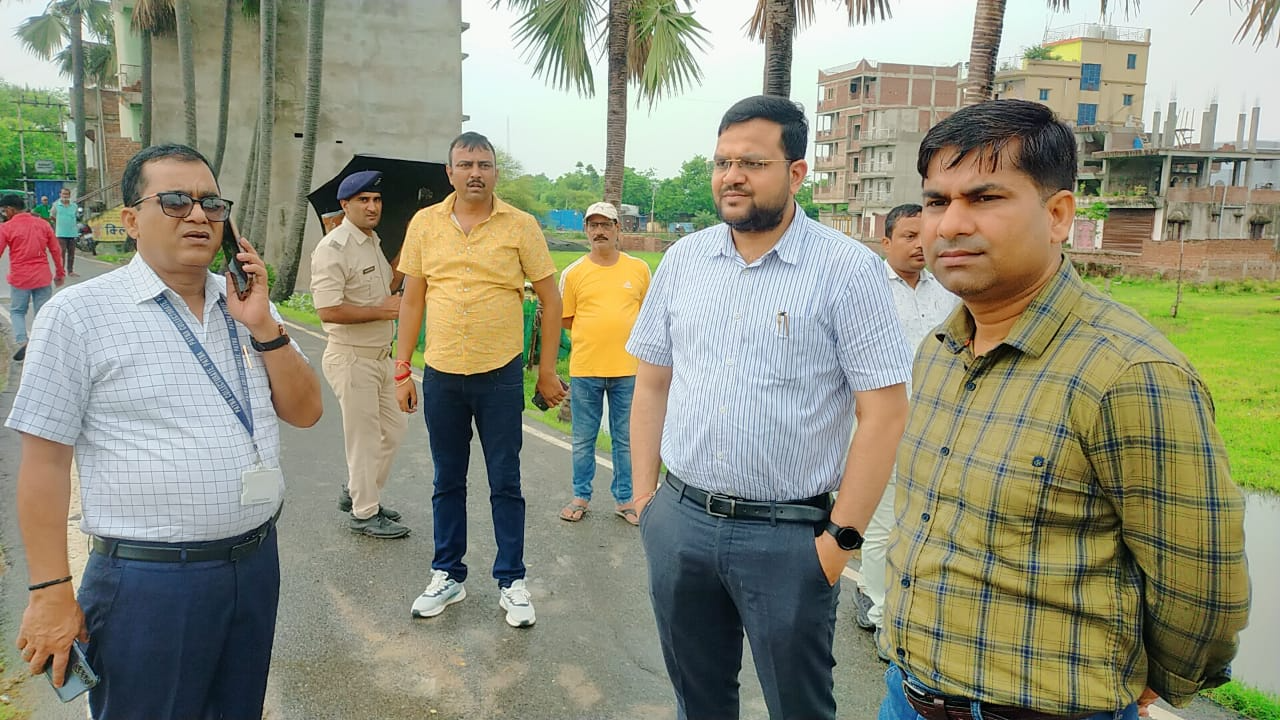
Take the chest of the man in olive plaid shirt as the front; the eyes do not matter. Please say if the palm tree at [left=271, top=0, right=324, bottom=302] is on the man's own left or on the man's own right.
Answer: on the man's own right

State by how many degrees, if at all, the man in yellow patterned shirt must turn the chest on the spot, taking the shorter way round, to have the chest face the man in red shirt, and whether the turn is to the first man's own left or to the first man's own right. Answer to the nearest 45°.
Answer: approximately 135° to the first man's own right

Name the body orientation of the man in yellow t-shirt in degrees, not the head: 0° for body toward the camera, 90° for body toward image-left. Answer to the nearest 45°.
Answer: approximately 0°

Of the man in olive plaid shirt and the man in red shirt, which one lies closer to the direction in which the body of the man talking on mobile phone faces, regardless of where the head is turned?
the man in olive plaid shirt

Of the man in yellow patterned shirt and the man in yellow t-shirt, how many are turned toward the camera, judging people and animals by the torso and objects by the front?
2

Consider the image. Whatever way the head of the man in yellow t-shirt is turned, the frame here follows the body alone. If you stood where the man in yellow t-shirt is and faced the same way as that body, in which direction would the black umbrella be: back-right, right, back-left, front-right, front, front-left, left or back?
back-right

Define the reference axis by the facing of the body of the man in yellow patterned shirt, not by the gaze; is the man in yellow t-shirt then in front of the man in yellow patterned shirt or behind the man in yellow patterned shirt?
behind

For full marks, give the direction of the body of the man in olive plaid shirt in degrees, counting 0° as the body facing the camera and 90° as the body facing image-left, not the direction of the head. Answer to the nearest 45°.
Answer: approximately 45°

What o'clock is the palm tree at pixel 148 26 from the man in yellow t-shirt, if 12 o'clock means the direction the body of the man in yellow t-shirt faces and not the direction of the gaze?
The palm tree is roughly at 5 o'clock from the man in yellow t-shirt.

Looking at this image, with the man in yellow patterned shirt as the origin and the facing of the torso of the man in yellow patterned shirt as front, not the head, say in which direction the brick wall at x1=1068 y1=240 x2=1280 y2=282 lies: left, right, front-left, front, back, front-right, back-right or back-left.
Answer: back-left

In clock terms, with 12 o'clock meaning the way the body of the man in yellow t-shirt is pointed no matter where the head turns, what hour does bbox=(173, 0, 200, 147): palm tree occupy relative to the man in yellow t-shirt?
The palm tree is roughly at 5 o'clock from the man in yellow t-shirt.

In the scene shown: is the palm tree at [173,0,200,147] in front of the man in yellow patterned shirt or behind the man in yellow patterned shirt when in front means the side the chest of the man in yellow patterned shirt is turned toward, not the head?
behind
